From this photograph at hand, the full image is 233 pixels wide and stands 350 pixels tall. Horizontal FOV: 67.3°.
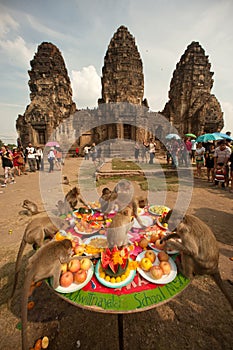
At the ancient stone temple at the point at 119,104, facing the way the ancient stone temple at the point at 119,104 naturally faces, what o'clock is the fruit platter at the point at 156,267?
The fruit platter is roughly at 12 o'clock from the ancient stone temple.

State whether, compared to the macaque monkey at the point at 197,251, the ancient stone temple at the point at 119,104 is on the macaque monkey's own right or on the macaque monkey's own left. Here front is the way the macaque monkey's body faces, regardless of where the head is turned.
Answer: on the macaque monkey's own right

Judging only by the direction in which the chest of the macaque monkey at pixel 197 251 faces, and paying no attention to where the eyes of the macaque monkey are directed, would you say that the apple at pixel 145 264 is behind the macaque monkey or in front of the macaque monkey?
in front

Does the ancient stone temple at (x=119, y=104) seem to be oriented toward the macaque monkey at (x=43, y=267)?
yes

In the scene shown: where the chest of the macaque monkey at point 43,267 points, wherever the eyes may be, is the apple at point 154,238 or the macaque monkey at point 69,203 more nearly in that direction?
the apple

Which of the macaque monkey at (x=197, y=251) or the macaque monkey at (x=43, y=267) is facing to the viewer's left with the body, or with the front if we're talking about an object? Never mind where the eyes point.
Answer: the macaque monkey at (x=197, y=251)

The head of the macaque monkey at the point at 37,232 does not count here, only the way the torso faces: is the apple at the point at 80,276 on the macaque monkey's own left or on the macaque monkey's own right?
on the macaque monkey's own right

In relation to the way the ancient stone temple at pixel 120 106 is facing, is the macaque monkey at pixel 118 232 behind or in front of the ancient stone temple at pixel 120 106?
in front

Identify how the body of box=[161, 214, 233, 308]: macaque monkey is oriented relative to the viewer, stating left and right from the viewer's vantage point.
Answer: facing to the left of the viewer

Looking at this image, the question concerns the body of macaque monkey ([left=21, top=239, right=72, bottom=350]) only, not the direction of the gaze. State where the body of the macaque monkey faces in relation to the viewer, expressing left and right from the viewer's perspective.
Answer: facing to the right of the viewer

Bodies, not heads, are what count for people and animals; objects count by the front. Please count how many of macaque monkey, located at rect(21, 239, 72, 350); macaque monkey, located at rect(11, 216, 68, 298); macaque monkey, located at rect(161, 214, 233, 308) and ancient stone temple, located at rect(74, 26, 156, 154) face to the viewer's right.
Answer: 2

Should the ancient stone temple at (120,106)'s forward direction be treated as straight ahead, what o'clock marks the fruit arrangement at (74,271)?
The fruit arrangement is roughly at 12 o'clock from the ancient stone temple.
